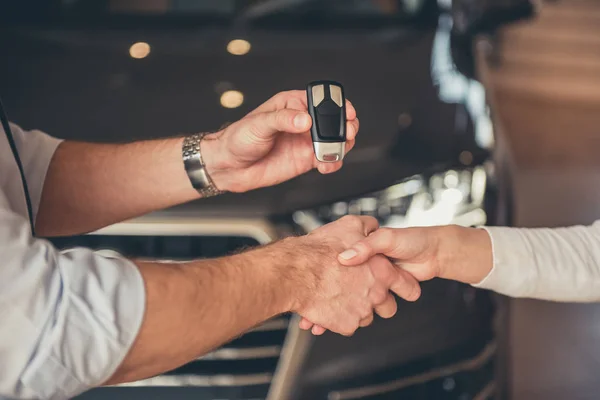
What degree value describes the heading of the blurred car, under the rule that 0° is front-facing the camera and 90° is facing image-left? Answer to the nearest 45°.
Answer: approximately 0°
